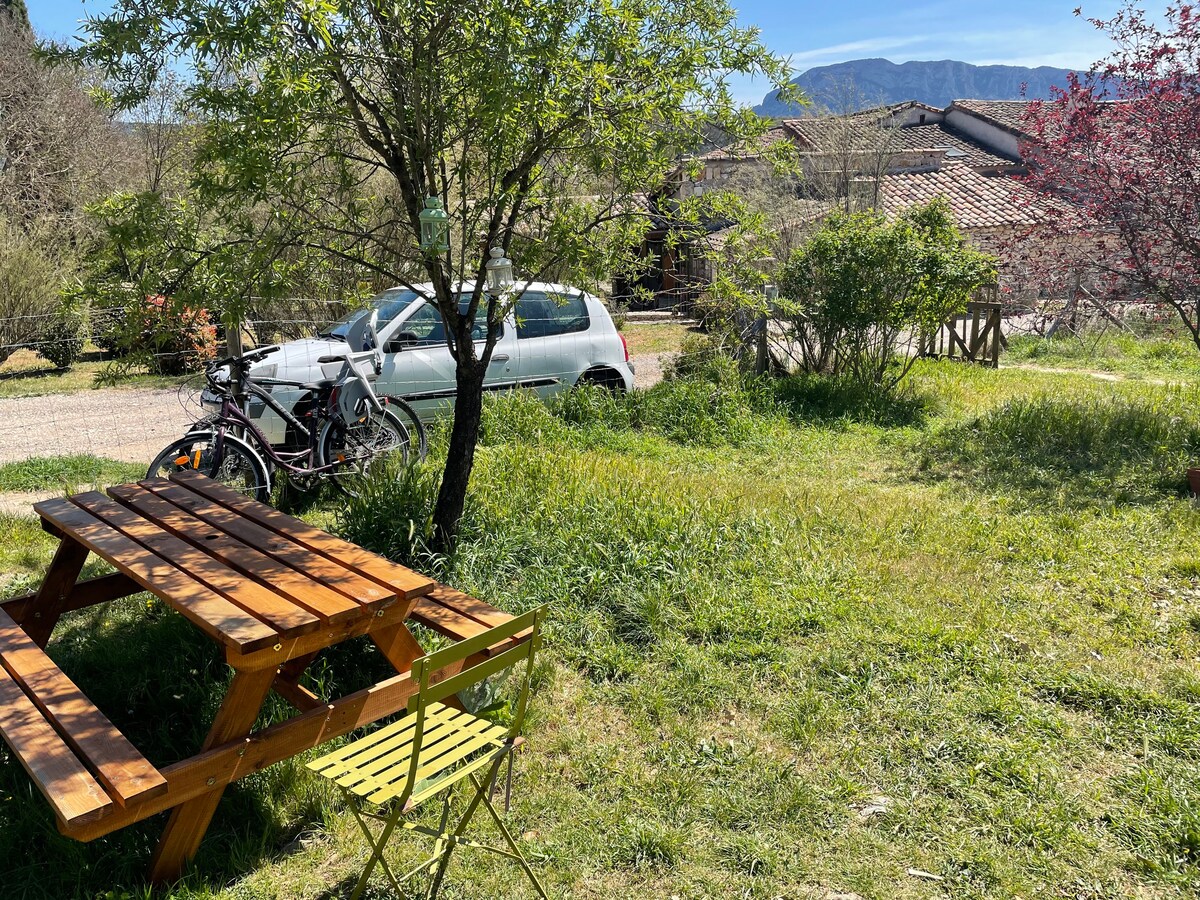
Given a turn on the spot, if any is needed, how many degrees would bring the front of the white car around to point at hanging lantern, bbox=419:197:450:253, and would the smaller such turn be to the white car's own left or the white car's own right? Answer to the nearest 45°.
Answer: approximately 45° to the white car's own left

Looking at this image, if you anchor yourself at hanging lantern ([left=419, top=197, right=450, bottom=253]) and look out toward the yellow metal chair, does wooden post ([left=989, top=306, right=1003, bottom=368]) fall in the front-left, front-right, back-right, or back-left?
back-left

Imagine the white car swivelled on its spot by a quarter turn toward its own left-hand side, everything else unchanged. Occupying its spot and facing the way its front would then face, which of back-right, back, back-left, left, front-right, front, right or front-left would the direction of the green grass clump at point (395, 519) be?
front-right

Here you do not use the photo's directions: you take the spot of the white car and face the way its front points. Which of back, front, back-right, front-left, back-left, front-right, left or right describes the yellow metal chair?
front-left

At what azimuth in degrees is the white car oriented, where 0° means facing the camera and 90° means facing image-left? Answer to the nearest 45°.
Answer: approximately 45°

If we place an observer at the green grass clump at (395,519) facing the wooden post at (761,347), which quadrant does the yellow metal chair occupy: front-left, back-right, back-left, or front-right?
back-right
